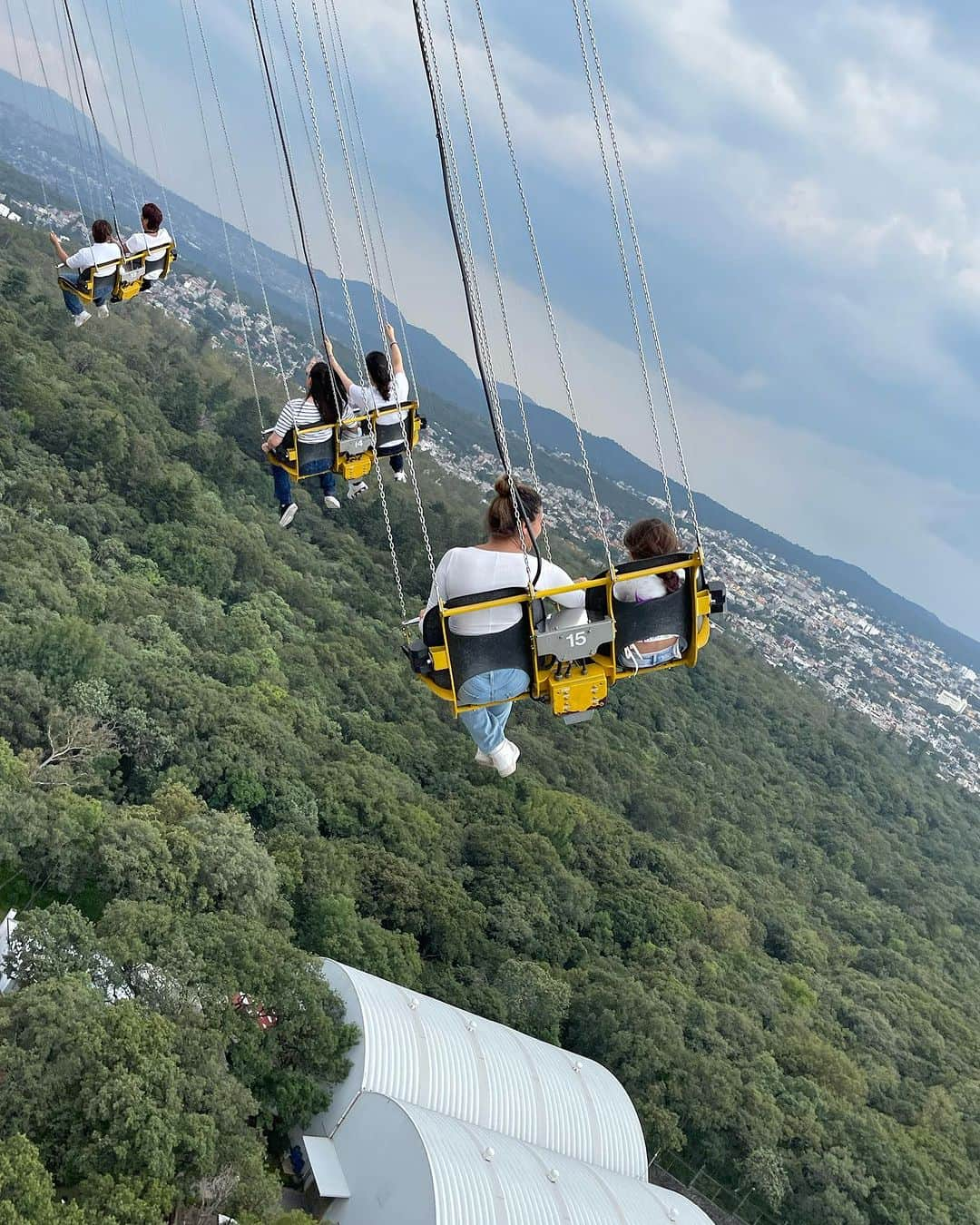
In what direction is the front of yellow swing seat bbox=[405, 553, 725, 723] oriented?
away from the camera

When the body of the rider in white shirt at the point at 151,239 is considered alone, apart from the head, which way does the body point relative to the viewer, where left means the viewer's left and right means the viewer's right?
facing away from the viewer and to the left of the viewer

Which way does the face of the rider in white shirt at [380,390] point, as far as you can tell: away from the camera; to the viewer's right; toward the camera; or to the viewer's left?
away from the camera
